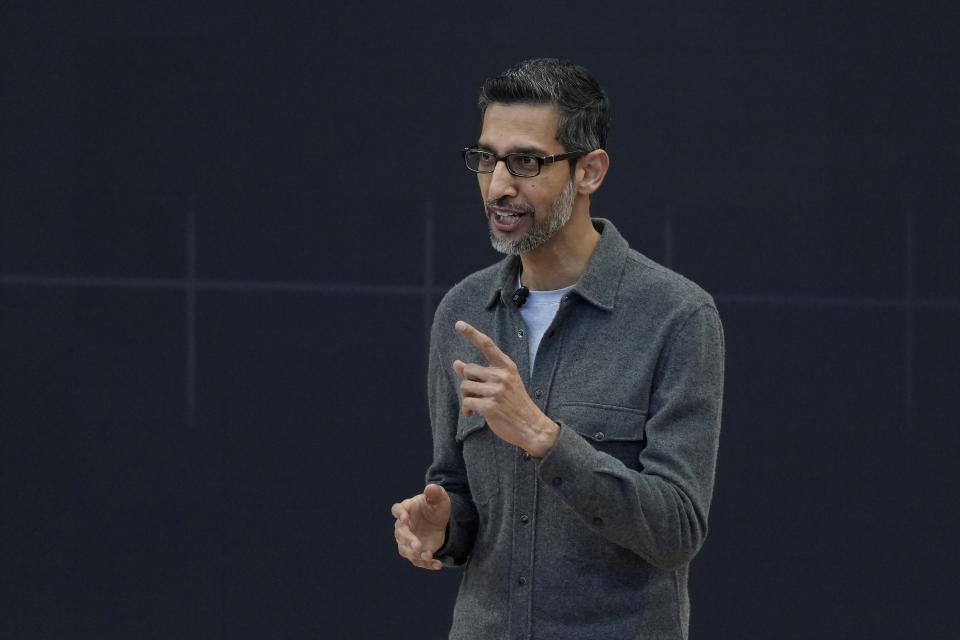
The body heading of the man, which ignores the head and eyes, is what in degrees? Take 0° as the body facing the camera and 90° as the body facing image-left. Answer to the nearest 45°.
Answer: approximately 45°

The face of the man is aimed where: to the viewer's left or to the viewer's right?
to the viewer's left
